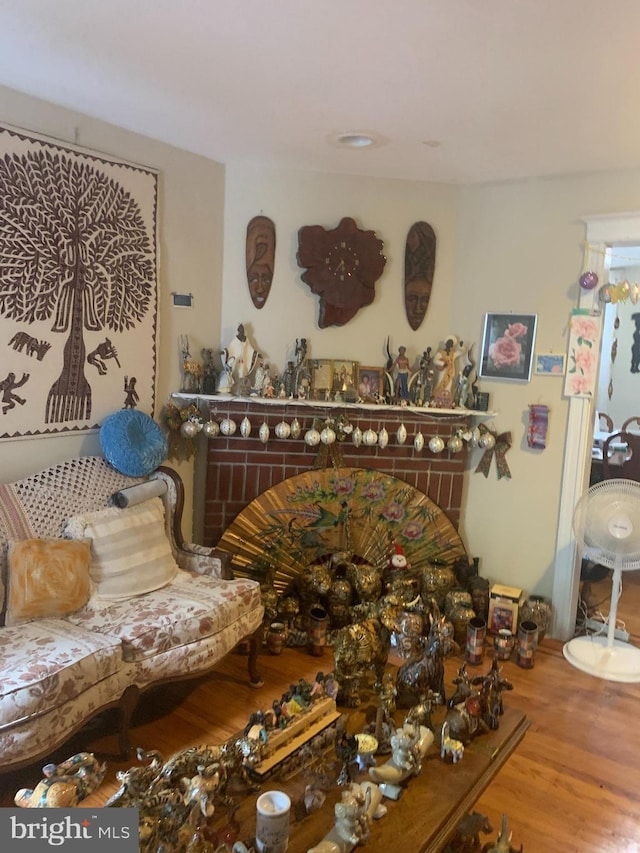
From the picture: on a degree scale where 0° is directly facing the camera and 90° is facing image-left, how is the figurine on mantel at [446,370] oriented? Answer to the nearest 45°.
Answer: approximately 0°

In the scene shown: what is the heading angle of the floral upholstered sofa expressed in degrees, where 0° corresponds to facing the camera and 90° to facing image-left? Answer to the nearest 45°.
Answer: approximately 315°

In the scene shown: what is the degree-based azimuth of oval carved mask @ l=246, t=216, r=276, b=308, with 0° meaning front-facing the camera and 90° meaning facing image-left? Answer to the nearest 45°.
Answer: approximately 0°

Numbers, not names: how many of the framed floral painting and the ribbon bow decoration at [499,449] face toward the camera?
2

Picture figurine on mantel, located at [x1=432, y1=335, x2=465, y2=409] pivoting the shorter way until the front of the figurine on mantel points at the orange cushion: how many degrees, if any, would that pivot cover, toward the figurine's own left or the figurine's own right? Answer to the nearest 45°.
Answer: approximately 45° to the figurine's own right

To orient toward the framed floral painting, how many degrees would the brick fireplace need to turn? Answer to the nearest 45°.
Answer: approximately 90° to its left

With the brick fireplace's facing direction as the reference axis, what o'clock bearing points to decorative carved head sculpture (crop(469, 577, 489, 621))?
The decorative carved head sculpture is roughly at 9 o'clock from the brick fireplace.
